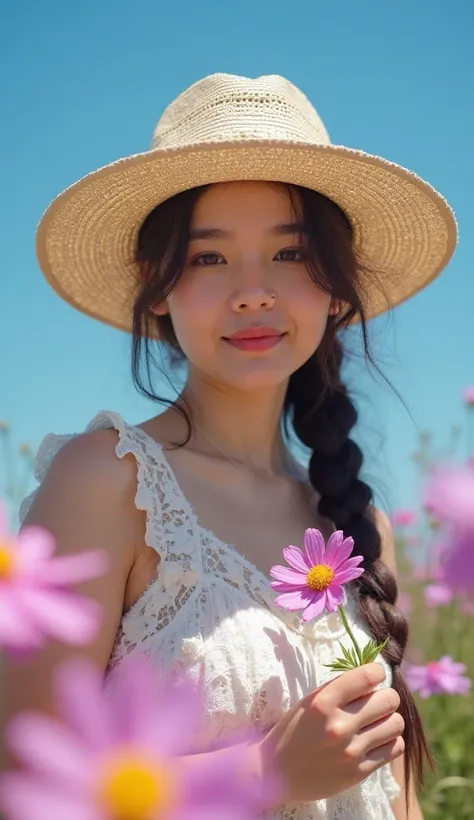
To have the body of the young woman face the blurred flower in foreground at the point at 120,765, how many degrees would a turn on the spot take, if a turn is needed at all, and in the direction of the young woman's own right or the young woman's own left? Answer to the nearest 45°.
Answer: approximately 45° to the young woman's own right

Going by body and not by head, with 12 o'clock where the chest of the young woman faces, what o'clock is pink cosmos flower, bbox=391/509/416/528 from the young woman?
The pink cosmos flower is roughly at 8 o'clock from the young woman.

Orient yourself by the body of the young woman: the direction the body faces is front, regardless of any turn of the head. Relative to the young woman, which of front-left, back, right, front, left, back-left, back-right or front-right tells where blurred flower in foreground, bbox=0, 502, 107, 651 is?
front-right
